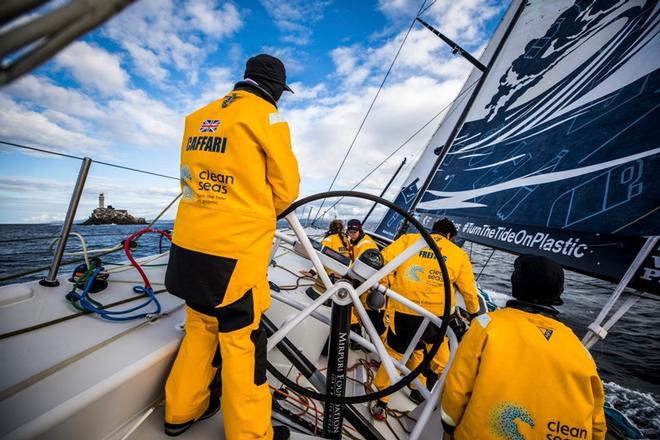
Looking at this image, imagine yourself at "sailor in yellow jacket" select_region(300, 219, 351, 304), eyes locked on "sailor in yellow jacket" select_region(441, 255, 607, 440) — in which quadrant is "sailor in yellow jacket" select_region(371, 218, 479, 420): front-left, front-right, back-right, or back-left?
front-left

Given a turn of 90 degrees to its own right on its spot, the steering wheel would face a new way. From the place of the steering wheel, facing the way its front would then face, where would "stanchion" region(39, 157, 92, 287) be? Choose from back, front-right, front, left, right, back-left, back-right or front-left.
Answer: front

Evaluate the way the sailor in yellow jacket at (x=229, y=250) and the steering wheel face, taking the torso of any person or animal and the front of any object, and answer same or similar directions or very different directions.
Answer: very different directions

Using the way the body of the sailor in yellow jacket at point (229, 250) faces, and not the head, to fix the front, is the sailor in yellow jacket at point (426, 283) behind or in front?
in front

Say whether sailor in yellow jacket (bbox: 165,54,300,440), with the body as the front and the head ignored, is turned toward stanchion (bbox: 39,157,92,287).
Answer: no

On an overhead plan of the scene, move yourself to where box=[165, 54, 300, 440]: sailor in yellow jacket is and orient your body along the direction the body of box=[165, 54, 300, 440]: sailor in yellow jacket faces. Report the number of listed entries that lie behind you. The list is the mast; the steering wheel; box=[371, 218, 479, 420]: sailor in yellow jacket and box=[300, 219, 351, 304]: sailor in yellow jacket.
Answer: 0

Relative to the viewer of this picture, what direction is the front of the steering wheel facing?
facing the viewer

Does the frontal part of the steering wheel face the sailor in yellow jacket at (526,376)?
no

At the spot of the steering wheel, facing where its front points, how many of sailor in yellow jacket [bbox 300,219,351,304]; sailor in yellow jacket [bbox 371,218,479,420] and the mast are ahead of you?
0

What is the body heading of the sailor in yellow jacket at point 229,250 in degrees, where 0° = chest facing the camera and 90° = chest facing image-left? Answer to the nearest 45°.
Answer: approximately 225°

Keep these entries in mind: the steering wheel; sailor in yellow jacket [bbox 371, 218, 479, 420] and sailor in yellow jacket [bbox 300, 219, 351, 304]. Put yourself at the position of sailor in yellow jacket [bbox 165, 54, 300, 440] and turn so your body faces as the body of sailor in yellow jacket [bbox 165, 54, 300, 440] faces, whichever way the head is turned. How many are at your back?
0

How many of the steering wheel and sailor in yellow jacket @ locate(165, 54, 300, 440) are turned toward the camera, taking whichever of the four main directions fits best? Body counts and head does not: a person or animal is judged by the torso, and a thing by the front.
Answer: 1

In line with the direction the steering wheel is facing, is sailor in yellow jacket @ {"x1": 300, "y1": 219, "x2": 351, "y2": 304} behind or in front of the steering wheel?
behind

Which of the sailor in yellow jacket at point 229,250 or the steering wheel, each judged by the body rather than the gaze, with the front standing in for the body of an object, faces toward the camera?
the steering wheel

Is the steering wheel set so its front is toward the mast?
no

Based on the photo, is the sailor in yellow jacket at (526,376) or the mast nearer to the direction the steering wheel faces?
the sailor in yellow jacket
